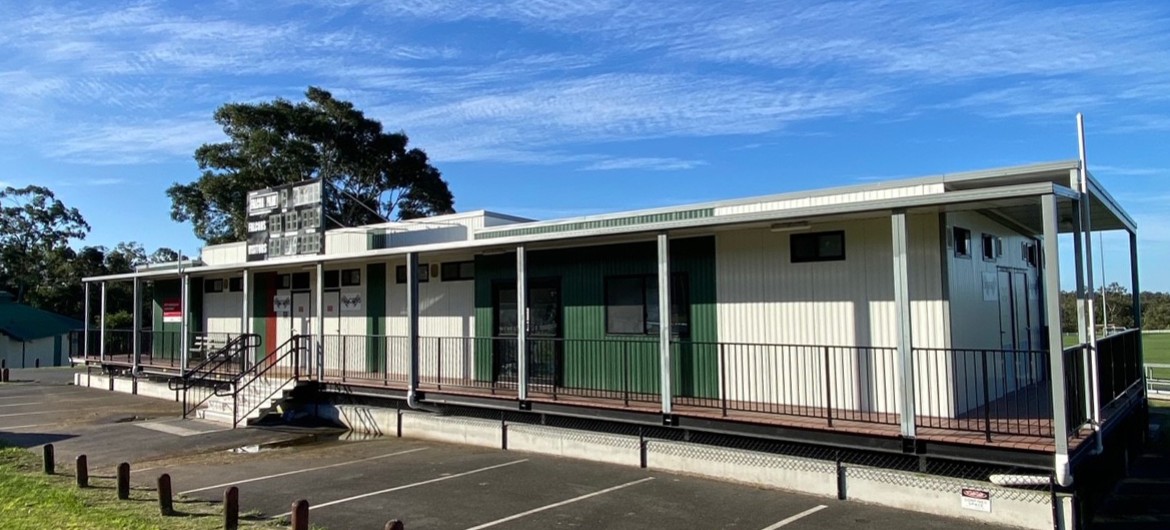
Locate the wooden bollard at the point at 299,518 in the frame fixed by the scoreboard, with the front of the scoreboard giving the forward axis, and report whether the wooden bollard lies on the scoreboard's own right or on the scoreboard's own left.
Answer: on the scoreboard's own left

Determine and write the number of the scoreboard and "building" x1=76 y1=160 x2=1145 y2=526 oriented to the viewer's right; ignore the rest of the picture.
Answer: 0

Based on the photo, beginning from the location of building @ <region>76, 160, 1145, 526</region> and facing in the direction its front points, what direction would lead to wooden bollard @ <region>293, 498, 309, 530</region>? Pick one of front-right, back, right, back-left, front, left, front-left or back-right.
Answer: front

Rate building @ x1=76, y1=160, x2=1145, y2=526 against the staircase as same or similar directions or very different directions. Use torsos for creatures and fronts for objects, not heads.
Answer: same or similar directions

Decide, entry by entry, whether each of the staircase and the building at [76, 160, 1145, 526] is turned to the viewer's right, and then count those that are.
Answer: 0

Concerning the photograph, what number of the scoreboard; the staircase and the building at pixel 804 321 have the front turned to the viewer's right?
0

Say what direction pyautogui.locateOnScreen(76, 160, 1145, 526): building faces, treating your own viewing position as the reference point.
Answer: facing the viewer and to the left of the viewer

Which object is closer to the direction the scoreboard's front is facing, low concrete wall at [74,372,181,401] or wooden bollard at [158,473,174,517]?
the wooden bollard

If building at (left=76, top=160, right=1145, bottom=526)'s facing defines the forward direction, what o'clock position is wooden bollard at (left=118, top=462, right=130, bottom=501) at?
The wooden bollard is roughly at 11 o'clock from the building.

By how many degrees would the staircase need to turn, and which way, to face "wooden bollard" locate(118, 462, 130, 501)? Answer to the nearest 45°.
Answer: approximately 45° to its left

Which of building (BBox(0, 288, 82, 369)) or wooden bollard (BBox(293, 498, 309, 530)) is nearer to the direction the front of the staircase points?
the wooden bollard

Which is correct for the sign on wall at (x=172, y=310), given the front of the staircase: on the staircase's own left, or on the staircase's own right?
on the staircase's own right

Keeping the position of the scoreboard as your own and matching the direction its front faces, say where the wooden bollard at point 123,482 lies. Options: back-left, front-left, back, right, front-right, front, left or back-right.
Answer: front-left

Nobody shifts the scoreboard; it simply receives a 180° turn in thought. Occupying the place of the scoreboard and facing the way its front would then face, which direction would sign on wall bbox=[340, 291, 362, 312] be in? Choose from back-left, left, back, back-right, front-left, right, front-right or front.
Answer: right
